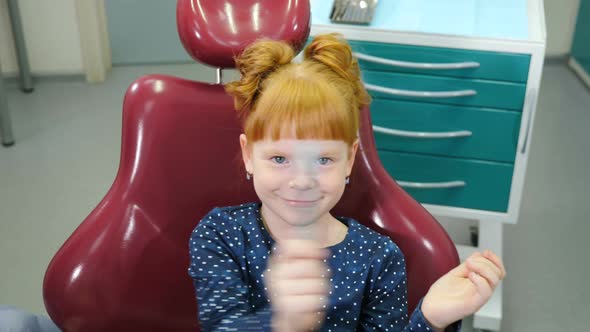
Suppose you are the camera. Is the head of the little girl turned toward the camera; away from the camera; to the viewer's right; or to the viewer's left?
toward the camera

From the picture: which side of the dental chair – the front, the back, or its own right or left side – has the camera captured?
front

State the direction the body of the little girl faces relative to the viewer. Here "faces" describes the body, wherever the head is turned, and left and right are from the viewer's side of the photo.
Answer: facing the viewer
